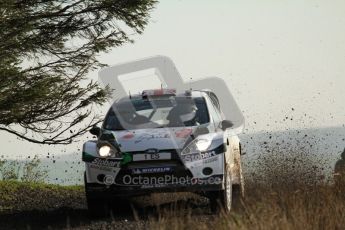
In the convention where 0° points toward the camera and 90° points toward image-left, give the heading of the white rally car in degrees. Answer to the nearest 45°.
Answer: approximately 0°
